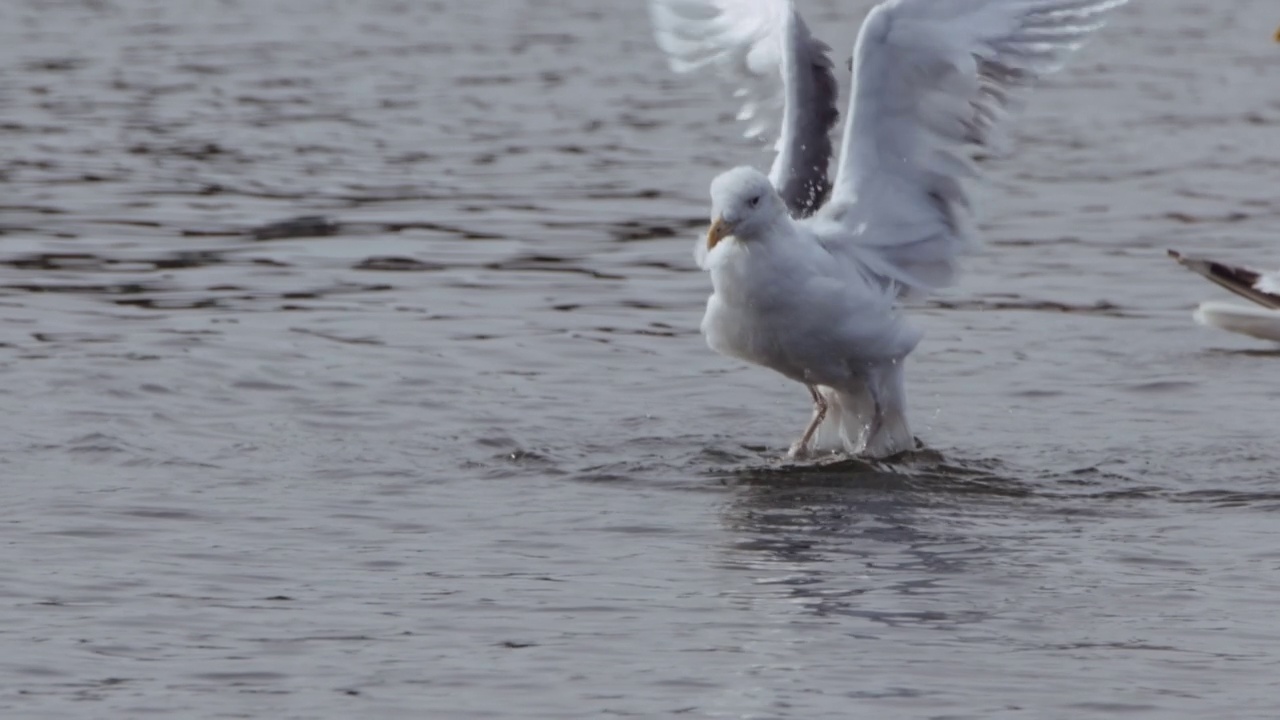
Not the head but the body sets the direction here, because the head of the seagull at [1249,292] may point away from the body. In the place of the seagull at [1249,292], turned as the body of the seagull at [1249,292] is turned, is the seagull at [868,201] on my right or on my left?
on my right

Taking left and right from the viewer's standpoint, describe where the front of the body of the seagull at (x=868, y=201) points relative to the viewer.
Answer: facing the viewer and to the left of the viewer

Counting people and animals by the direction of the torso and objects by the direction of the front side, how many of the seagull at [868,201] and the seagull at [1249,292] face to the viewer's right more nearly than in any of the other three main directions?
1

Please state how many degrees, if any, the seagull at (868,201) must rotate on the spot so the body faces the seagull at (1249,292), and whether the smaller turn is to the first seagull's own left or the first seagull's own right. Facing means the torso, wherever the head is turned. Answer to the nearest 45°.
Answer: approximately 180°

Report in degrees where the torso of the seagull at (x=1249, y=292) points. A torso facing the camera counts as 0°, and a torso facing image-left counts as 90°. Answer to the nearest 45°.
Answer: approximately 270°

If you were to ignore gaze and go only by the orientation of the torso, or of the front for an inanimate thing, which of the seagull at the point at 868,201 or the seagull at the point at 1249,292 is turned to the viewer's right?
the seagull at the point at 1249,292
